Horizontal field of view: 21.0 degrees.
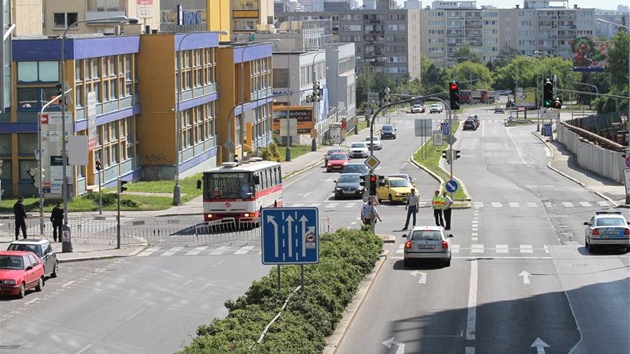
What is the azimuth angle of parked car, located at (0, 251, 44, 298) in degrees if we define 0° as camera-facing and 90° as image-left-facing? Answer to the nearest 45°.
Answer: approximately 45°

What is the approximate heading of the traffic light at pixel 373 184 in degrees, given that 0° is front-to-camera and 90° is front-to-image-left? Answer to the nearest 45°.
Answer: approximately 0°

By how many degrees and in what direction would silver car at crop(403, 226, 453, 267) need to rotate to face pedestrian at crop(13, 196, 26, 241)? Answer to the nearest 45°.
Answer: approximately 45° to its left

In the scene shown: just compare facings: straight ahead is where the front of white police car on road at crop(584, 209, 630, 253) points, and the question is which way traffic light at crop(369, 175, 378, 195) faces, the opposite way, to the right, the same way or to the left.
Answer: the opposite way

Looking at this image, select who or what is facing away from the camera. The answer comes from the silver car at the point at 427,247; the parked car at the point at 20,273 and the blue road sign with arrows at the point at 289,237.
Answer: the silver car

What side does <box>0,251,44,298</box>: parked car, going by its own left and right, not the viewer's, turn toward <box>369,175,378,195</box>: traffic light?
back

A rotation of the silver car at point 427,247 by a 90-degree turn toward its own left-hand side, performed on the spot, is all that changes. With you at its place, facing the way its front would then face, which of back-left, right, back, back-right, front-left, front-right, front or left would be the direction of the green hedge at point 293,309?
left

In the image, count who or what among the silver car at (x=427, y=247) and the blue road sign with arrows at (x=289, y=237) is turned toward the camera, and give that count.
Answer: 1

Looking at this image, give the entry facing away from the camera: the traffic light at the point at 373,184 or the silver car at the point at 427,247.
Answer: the silver car

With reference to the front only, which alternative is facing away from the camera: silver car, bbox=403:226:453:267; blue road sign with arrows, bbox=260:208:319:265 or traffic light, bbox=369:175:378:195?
the silver car

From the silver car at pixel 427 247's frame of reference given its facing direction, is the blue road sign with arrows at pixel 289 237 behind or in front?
behind

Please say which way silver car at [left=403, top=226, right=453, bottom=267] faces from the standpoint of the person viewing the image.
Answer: facing away from the viewer
